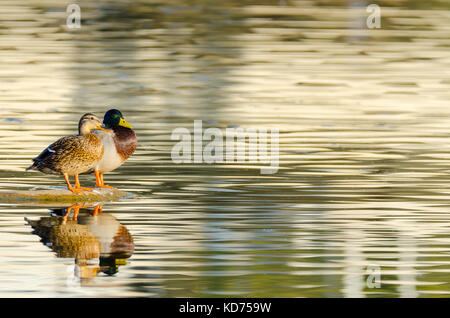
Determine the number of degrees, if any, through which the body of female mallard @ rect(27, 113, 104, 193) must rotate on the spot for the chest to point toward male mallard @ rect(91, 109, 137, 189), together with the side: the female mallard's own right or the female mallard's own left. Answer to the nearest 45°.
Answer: approximately 45° to the female mallard's own left

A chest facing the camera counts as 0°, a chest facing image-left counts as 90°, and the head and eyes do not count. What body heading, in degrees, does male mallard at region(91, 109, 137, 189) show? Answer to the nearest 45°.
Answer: approximately 270°

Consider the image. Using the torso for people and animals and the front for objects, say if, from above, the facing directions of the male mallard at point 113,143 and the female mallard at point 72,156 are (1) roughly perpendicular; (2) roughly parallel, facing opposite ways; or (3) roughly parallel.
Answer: roughly parallel

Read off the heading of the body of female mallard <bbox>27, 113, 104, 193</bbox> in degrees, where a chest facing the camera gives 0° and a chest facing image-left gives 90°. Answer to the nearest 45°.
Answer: approximately 270°

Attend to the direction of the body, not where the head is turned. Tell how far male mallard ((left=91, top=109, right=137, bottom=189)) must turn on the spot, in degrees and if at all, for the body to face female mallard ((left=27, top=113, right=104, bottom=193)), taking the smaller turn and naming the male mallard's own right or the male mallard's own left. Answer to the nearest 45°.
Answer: approximately 135° to the male mallard's own right
